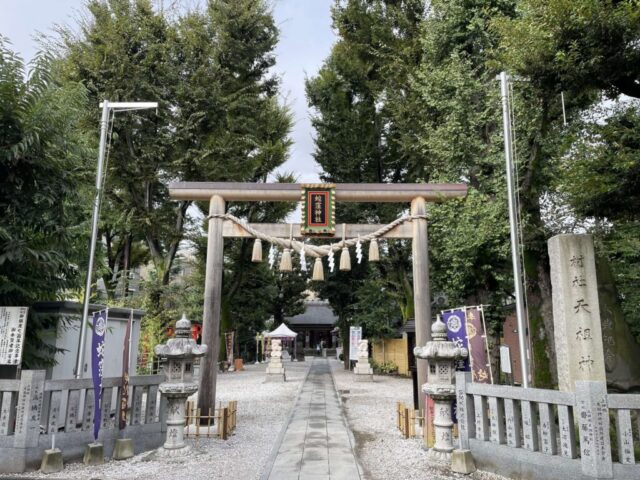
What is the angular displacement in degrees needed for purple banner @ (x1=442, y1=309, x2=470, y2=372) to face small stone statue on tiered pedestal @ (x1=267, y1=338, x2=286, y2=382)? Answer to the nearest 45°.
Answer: approximately 135° to its right

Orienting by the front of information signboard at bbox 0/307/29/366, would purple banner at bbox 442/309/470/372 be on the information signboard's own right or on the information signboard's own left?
on the information signboard's own left

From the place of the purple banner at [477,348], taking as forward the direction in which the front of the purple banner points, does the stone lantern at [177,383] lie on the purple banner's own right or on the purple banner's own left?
on the purple banner's own right

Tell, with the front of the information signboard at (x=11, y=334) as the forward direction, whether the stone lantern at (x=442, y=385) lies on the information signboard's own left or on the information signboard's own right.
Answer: on the information signboard's own left

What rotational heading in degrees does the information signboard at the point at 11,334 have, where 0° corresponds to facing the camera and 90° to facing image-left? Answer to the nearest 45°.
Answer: approximately 0°

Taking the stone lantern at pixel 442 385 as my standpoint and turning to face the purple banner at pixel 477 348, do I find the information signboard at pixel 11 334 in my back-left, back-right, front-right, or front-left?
back-left

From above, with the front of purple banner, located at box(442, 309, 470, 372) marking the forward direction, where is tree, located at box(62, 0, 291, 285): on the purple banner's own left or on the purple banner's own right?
on the purple banner's own right

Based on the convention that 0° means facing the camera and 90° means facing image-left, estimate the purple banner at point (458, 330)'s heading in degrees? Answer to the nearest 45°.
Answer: approximately 0°

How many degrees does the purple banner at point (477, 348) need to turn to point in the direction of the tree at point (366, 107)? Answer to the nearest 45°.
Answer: approximately 180°

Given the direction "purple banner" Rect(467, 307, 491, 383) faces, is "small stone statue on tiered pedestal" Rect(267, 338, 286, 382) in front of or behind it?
behind
